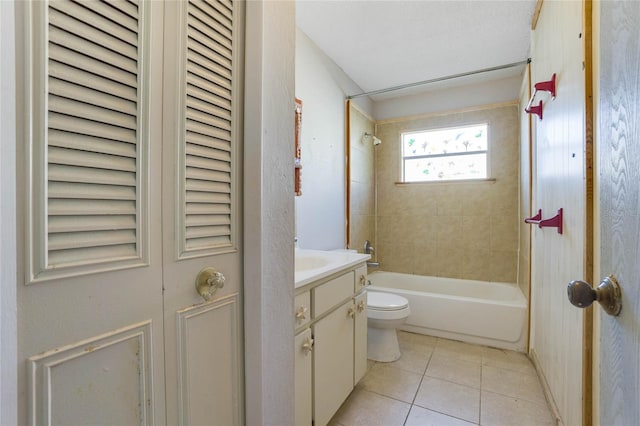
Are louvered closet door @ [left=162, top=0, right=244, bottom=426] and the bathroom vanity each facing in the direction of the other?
no

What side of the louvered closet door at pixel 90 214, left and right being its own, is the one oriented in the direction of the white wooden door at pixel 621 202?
front

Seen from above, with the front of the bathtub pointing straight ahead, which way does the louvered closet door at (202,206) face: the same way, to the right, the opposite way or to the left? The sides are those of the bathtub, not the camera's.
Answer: to the left

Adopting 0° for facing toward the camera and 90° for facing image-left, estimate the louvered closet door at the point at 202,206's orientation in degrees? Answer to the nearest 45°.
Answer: approximately 315°

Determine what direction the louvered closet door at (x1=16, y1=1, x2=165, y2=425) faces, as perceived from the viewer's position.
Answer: facing the viewer and to the right of the viewer

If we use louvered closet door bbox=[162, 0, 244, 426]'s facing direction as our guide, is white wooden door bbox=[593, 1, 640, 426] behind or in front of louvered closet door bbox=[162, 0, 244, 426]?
in front

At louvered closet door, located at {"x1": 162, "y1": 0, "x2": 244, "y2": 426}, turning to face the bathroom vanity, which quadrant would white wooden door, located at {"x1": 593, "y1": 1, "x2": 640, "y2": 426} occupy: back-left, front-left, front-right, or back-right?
front-right

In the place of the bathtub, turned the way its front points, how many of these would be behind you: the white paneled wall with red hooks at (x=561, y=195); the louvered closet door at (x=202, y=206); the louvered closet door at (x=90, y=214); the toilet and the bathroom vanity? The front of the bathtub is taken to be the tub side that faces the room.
0

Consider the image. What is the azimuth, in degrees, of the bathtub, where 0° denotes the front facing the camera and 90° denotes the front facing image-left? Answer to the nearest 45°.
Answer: approximately 0°

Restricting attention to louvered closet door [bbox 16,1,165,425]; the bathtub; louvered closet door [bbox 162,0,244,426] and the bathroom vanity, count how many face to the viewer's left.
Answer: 0

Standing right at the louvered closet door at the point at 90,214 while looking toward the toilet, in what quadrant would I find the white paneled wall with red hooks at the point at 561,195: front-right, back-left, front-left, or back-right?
front-right

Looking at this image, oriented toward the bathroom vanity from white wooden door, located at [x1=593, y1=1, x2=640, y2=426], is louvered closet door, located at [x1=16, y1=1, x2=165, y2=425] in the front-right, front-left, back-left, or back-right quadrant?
front-left

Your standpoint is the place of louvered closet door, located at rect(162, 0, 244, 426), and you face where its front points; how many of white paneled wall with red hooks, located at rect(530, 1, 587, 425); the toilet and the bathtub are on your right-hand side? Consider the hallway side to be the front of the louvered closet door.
0

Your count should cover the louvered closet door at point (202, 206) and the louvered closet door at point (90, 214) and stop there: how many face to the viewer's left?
0

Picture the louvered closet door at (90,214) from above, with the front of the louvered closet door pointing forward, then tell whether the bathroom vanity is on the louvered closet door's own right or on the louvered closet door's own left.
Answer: on the louvered closet door's own left

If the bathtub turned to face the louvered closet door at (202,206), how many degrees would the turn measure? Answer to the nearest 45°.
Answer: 0° — it already faces it

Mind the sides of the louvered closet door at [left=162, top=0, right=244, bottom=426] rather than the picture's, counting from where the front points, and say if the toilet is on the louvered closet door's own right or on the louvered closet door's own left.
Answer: on the louvered closet door's own left

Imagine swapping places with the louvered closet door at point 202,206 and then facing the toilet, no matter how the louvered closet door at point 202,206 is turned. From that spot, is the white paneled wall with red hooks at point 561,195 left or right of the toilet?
right
